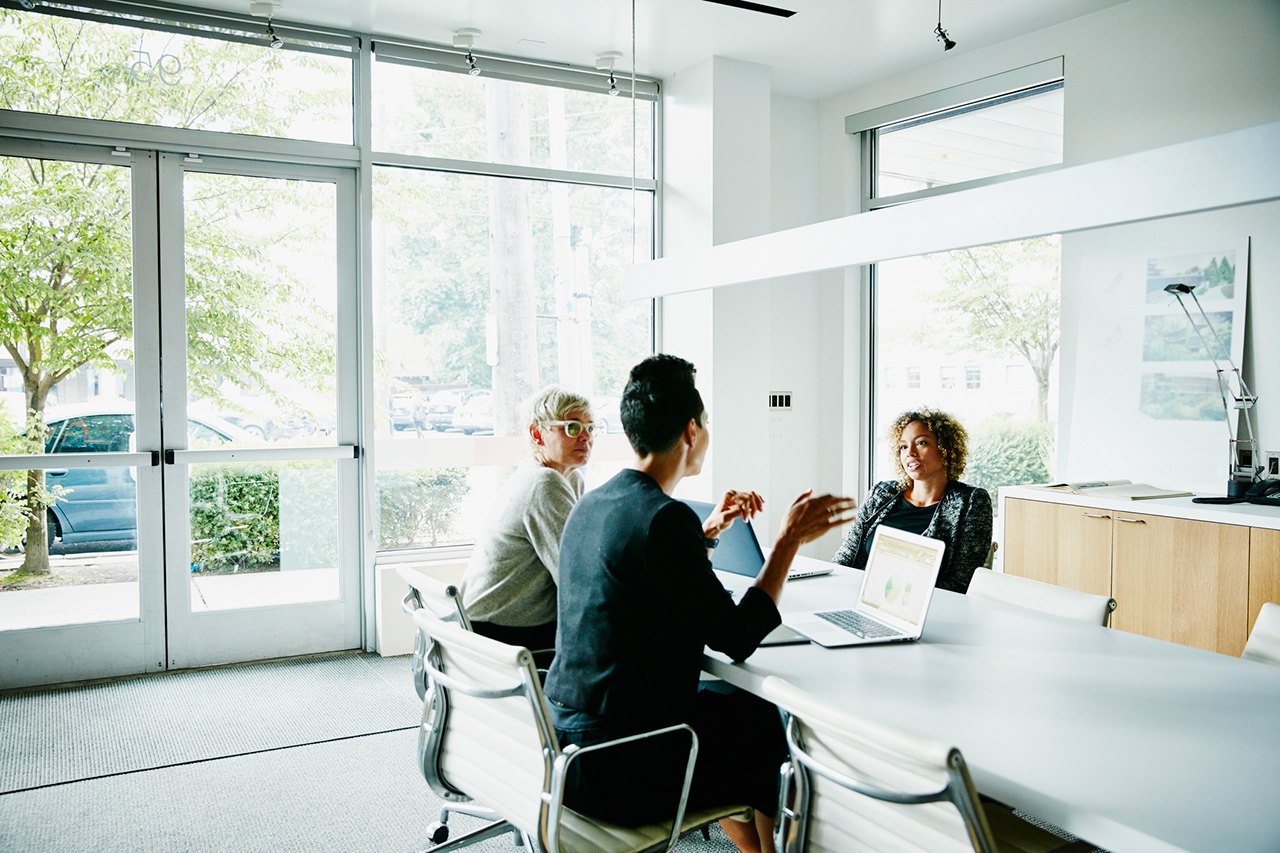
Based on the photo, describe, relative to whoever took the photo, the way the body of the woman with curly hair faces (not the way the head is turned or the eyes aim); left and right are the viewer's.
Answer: facing the viewer and to the left of the viewer

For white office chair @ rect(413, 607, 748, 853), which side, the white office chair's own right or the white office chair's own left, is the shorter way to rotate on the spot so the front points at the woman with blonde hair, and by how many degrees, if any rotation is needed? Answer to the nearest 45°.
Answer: approximately 45° to the white office chair's own left

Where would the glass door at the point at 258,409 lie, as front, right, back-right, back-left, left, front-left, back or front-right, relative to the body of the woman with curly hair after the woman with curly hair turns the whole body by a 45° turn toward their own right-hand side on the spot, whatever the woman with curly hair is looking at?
front

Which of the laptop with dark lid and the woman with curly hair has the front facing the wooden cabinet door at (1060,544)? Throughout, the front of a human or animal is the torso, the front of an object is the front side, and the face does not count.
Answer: the laptop with dark lid

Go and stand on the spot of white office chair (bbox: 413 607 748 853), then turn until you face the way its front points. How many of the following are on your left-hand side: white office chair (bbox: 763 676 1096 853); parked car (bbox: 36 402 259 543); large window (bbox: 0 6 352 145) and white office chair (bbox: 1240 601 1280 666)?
2

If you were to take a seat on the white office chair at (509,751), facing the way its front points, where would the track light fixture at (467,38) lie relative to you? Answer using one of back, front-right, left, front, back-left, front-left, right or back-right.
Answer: front-left

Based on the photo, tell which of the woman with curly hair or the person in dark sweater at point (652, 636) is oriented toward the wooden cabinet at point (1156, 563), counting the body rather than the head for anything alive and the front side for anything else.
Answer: the person in dark sweater

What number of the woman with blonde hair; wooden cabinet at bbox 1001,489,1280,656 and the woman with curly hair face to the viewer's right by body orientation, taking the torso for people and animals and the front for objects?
1

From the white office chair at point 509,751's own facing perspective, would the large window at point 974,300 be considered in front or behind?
in front

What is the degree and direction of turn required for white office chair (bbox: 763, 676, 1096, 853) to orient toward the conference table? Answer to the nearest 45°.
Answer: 0° — it already faces it

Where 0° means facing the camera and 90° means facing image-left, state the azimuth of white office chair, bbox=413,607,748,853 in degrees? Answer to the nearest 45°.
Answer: approximately 225°

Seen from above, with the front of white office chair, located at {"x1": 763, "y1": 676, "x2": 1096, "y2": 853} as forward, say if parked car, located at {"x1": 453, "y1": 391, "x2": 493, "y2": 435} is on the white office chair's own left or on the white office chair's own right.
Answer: on the white office chair's own left

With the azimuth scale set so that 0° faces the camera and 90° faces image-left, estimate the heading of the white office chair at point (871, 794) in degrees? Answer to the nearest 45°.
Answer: approximately 225°

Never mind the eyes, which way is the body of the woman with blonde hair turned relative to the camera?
to the viewer's right

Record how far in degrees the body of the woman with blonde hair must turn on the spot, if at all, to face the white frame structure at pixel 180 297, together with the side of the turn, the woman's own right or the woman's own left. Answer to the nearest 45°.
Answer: approximately 135° to the woman's own left

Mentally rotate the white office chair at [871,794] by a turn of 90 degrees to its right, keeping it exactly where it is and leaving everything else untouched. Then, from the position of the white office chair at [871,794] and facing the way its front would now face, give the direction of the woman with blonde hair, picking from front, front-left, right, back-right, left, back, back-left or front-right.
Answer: back

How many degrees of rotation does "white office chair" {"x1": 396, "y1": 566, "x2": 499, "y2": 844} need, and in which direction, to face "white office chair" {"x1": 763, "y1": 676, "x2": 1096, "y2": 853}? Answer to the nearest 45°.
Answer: approximately 90° to its right

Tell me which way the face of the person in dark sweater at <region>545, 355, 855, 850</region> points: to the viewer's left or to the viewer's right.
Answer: to the viewer's right

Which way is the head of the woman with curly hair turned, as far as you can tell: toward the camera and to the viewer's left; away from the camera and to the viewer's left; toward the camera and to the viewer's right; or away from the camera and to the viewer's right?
toward the camera and to the viewer's left

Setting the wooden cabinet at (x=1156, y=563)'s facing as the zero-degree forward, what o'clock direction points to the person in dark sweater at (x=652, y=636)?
The person in dark sweater is roughly at 11 o'clock from the wooden cabinet.
